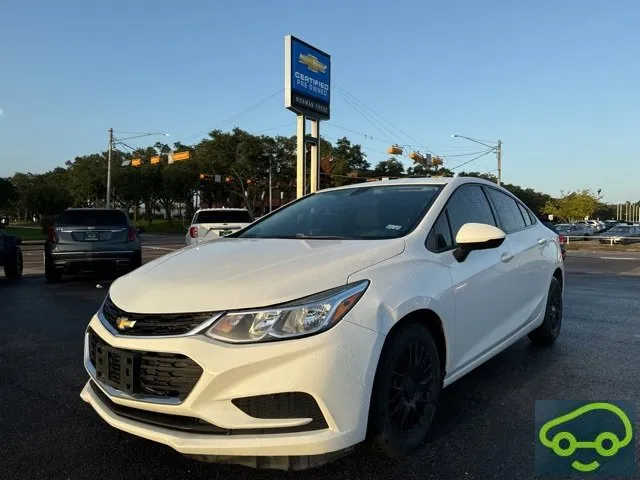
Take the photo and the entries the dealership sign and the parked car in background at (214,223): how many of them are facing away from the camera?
1

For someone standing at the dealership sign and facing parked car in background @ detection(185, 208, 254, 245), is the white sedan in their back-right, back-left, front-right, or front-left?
front-left

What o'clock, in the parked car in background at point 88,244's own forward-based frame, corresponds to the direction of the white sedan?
The white sedan is roughly at 6 o'clock from the parked car in background.

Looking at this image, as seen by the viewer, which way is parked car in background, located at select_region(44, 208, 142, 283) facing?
away from the camera

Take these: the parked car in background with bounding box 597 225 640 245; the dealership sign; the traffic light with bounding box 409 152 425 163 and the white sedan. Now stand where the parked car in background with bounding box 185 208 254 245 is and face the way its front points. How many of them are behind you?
1

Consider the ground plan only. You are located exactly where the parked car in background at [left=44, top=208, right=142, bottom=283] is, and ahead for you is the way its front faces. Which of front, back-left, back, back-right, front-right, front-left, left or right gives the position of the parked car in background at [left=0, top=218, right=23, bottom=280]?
front-left

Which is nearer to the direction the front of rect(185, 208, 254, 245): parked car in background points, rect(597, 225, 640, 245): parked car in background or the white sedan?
the parked car in background

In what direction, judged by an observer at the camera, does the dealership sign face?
facing the viewer and to the right of the viewer

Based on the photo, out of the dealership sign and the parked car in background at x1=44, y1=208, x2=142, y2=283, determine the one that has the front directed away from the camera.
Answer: the parked car in background

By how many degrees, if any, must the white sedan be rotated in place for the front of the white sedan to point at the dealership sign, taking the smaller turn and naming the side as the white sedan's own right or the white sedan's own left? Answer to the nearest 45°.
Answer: approximately 135° to the white sedan's own right

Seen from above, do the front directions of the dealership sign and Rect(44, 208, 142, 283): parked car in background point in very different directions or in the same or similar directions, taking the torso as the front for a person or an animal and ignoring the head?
very different directions

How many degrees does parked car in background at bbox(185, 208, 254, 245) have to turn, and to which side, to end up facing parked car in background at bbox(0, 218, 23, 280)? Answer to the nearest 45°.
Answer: approximately 135° to its left

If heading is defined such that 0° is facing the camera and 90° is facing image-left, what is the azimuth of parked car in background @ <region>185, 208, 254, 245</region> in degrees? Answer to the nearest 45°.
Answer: approximately 180°

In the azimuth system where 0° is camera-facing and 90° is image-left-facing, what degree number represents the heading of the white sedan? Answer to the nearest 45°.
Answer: approximately 45°

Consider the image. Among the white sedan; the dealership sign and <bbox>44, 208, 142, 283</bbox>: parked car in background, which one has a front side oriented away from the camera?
the parked car in background

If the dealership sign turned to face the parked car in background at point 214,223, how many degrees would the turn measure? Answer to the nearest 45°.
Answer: approximately 45° to its right

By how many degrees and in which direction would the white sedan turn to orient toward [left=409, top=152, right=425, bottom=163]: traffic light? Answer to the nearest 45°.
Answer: approximately 135° to its right
